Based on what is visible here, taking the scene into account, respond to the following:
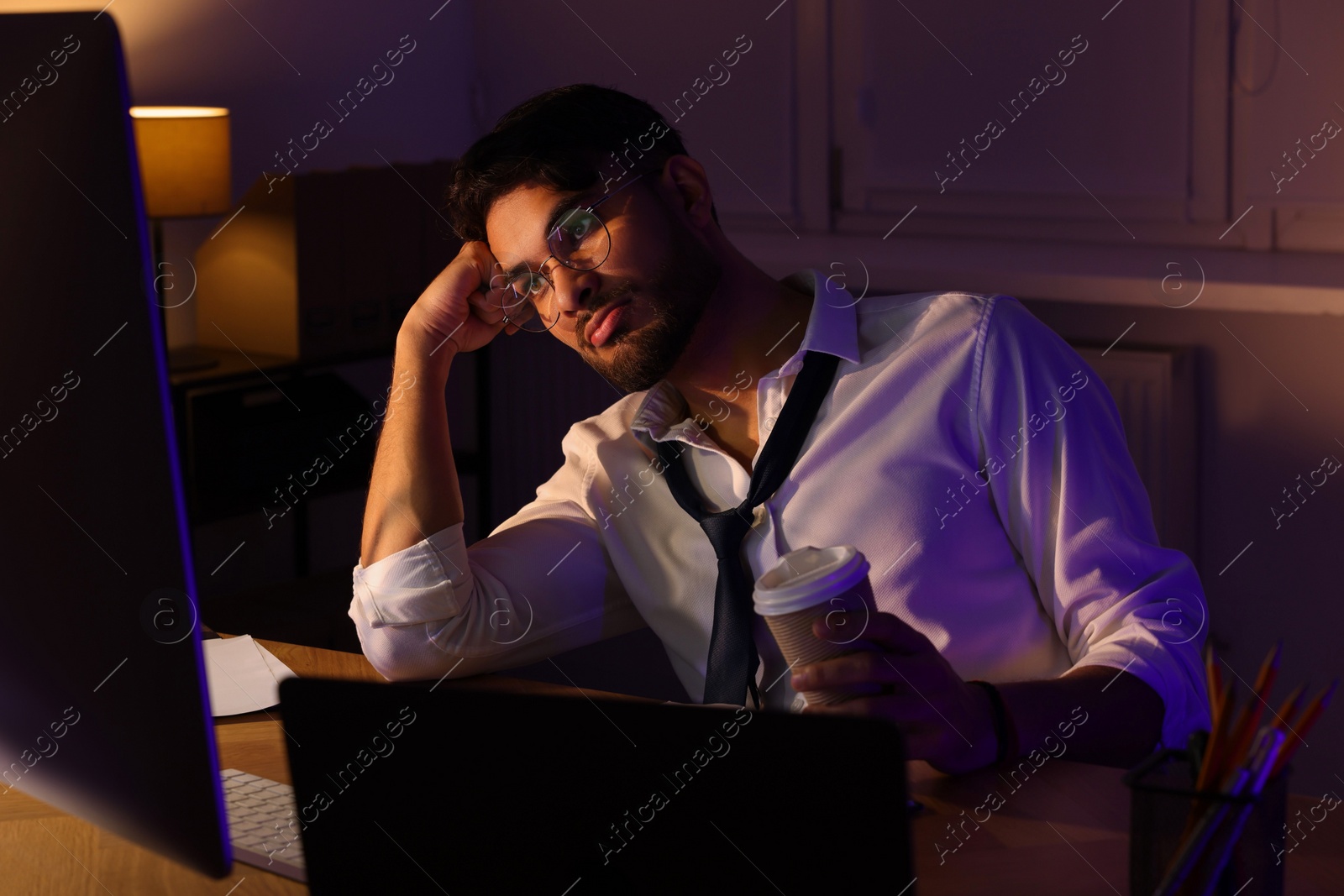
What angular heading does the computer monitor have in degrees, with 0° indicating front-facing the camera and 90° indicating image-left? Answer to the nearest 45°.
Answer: approximately 225°

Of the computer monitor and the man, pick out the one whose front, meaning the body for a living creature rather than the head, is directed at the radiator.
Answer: the computer monitor

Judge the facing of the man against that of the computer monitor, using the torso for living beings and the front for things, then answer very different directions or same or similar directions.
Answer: very different directions

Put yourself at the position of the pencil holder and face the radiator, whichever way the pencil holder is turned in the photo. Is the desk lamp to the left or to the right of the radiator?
left

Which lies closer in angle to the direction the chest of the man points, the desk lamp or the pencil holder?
the pencil holder

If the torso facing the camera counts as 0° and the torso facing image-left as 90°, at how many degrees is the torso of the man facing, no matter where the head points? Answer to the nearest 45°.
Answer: approximately 45°

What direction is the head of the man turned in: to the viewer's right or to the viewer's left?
to the viewer's left

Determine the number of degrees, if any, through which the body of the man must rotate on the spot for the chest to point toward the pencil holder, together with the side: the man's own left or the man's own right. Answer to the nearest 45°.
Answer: approximately 45° to the man's own left
